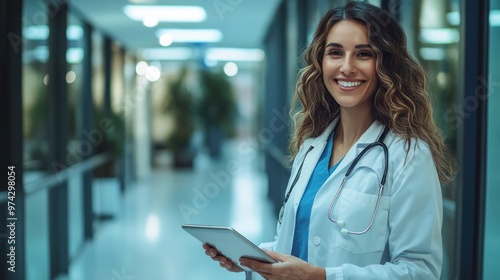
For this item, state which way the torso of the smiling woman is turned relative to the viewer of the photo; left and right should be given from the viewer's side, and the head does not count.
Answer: facing the viewer and to the left of the viewer

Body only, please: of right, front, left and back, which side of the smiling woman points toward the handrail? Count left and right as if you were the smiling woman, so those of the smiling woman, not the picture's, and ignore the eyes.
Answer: right

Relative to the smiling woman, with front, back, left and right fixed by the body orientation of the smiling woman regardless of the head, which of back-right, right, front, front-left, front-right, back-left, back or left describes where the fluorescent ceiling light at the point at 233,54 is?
back-right

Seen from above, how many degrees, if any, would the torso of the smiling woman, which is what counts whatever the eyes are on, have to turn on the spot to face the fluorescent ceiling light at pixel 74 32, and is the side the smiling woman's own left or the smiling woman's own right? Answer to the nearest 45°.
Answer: approximately 90° to the smiling woman's own right

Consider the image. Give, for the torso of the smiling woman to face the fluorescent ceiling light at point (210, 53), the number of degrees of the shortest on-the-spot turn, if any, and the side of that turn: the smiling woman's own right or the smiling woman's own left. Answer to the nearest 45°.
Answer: approximately 135° to the smiling woman's own right

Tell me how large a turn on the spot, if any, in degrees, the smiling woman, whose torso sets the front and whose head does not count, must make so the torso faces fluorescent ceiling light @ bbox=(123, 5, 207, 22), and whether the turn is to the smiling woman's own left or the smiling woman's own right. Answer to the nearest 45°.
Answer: approximately 135° to the smiling woman's own right

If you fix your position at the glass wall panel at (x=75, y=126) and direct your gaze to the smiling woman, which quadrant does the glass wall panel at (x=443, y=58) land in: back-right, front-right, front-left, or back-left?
front-left

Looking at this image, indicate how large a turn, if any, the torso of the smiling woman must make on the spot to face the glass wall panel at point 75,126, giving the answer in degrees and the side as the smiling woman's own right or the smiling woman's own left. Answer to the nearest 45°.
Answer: approximately 90° to the smiling woman's own right

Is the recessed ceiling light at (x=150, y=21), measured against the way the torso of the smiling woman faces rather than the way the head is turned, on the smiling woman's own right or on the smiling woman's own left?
on the smiling woman's own right

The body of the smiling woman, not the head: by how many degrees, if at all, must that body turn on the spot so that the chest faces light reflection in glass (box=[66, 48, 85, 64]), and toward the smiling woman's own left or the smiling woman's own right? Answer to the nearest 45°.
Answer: approximately 90° to the smiling woman's own right
